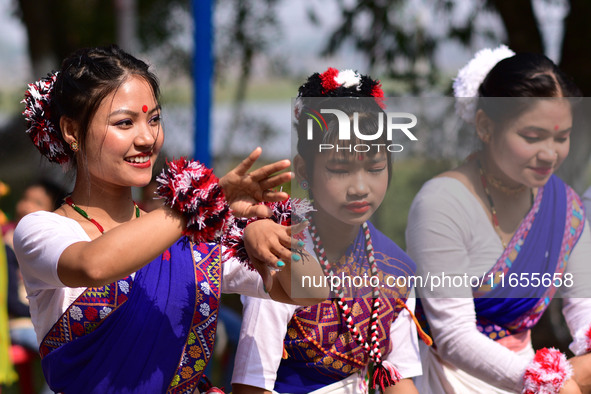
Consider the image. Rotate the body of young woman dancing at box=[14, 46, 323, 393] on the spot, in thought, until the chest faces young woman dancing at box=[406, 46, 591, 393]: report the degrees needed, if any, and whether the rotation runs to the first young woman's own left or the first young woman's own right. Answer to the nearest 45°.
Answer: approximately 45° to the first young woman's own left

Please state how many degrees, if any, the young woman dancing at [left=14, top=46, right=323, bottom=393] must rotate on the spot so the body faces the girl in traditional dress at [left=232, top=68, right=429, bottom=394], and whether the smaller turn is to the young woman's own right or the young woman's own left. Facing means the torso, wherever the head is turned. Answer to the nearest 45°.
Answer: approximately 45° to the young woman's own left

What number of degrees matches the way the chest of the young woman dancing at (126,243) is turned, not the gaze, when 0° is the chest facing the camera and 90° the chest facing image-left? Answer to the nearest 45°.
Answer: approximately 315°

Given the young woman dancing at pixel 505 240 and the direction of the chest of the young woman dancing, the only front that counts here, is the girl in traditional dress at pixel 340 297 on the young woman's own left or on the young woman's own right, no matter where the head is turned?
on the young woman's own right

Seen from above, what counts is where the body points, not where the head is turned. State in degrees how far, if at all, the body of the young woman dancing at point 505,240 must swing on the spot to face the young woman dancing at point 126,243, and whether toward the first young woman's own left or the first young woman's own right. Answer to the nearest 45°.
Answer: approximately 90° to the first young woman's own right
